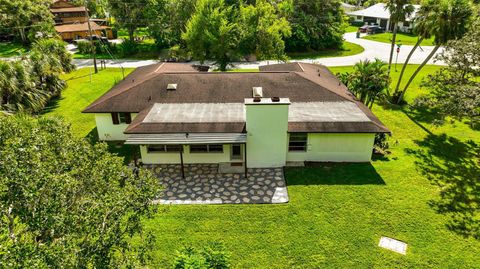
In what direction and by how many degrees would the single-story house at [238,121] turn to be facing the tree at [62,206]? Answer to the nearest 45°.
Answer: approximately 180°

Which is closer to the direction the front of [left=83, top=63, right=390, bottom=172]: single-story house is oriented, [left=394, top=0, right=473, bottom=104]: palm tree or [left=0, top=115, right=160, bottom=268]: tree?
the palm tree

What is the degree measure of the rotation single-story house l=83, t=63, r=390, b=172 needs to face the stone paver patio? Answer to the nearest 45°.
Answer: approximately 180°

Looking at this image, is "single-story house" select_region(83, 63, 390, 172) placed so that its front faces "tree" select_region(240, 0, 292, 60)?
yes

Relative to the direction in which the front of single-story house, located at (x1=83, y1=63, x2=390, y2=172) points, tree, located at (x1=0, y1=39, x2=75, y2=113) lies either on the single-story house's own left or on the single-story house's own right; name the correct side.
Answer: on the single-story house's own left

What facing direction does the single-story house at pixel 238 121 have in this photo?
away from the camera

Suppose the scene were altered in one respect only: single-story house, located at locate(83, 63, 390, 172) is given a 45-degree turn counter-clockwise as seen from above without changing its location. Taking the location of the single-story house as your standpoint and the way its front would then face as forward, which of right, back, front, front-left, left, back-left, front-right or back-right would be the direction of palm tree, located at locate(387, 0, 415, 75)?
right

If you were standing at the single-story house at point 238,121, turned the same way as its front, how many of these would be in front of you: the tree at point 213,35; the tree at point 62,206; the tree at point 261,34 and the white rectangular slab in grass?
2

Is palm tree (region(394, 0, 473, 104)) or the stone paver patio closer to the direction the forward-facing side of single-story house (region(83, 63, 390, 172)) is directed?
the palm tree

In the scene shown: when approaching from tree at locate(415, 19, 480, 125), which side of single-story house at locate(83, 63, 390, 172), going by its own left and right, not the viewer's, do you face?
right

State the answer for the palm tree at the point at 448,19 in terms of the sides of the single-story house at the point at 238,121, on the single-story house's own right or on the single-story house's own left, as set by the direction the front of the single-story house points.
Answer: on the single-story house's own right

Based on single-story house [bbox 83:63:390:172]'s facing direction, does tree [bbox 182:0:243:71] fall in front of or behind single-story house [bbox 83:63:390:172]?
in front
